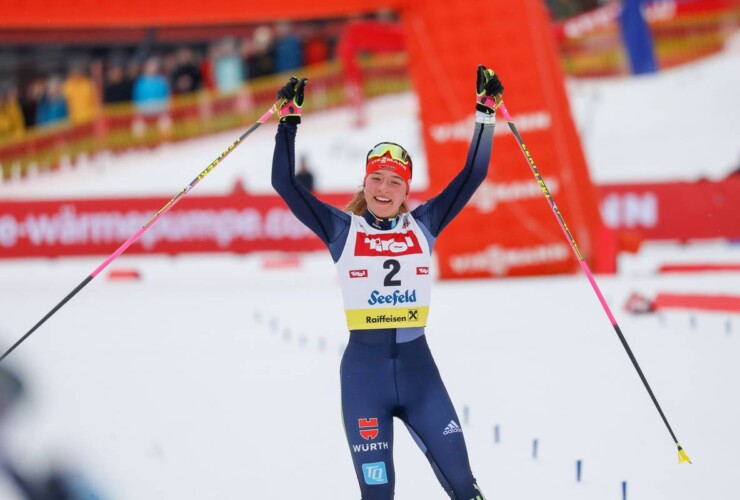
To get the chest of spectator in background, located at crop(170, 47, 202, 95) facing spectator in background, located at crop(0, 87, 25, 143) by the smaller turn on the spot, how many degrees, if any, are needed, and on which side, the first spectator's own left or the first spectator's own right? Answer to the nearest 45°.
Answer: approximately 90° to the first spectator's own right

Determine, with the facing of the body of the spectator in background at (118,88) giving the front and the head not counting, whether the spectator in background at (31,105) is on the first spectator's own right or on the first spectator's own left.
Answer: on the first spectator's own right

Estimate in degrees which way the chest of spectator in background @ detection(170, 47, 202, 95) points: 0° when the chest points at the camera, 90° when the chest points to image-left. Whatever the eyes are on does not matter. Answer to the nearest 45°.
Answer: approximately 0°

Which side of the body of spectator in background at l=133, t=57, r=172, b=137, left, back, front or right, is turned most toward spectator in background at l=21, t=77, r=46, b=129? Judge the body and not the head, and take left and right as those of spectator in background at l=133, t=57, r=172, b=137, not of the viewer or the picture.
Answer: right

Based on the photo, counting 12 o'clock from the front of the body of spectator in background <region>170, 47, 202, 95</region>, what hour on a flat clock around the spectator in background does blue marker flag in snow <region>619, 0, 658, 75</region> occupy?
The blue marker flag in snow is roughly at 10 o'clock from the spectator in background.

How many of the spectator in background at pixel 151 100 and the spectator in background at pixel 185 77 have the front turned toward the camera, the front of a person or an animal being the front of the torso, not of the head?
2

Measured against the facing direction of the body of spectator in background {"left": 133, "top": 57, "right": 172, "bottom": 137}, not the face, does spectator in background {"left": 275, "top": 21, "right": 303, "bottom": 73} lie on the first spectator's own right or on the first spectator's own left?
on the first spectator's own left

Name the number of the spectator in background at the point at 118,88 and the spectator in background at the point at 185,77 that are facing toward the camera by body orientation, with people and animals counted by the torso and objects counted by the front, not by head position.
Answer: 2

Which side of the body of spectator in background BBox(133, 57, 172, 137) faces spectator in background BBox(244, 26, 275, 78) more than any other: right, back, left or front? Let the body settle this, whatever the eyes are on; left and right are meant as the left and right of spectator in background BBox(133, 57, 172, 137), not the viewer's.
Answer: left

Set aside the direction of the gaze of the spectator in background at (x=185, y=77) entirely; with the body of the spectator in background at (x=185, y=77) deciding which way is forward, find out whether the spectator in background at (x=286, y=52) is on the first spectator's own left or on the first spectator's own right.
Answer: on the first spectator's own left

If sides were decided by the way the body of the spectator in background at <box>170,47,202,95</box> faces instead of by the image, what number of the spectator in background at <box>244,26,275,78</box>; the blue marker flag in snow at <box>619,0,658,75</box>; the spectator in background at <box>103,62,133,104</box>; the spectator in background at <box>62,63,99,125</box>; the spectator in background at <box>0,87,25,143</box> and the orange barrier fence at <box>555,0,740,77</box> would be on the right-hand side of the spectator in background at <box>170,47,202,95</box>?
3
